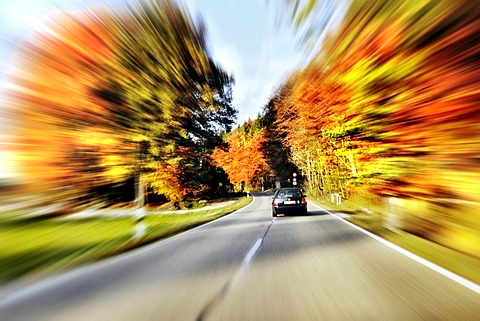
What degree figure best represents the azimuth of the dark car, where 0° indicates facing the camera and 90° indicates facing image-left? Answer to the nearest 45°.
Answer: approximately 180°

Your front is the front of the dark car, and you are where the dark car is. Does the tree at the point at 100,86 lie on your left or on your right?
on your left
